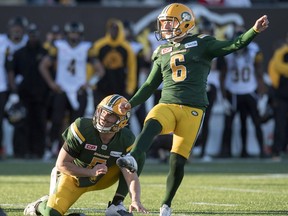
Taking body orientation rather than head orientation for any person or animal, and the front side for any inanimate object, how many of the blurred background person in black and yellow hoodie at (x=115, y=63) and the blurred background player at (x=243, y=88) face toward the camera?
2

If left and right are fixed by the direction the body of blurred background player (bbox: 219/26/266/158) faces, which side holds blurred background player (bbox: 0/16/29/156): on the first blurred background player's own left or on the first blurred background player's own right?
on the first blurred background player's own right

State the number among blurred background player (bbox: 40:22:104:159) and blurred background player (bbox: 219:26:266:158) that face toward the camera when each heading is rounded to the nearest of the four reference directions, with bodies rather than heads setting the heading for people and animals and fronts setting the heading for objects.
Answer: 2

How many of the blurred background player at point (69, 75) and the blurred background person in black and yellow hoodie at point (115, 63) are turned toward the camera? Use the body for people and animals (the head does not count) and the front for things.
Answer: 2

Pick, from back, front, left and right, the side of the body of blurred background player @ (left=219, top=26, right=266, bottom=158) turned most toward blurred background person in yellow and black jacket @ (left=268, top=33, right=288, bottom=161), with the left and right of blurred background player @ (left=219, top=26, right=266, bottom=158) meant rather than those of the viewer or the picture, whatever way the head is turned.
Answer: left

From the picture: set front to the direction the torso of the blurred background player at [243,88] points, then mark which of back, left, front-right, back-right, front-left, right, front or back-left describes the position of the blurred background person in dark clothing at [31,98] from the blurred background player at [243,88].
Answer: right

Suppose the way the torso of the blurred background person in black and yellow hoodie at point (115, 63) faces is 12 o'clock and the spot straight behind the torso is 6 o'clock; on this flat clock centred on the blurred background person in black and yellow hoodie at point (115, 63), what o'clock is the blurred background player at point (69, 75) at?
the blurred background player at point (69, 75) is roughly at 3 o'clock from the blurred background person in black and yellow hoodie at point (115, 63).

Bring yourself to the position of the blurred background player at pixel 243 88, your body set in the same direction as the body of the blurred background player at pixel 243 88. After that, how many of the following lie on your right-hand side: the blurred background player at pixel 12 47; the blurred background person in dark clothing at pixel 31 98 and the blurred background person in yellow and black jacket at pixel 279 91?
2

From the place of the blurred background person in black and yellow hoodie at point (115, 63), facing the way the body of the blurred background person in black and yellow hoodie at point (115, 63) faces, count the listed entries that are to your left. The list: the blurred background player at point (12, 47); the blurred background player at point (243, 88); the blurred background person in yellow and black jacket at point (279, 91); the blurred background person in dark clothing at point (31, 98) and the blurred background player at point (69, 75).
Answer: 2

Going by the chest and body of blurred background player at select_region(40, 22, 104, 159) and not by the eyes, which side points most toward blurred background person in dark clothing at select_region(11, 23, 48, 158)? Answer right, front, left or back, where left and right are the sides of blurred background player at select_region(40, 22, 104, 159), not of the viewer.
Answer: right

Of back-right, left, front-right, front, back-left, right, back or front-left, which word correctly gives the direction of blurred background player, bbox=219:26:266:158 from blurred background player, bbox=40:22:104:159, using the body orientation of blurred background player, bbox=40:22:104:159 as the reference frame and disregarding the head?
left
